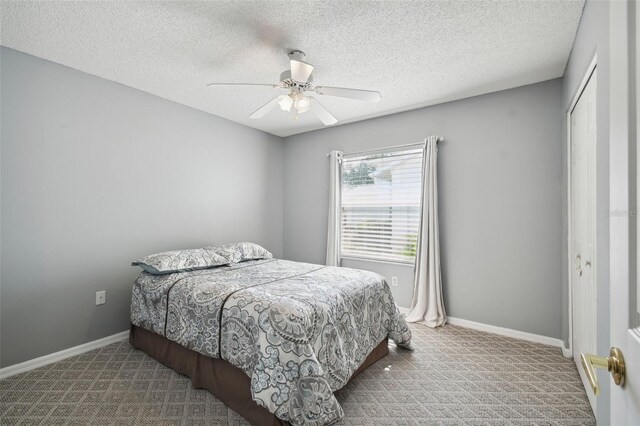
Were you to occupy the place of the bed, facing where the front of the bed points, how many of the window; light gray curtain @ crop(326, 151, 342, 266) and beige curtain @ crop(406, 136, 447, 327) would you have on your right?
0

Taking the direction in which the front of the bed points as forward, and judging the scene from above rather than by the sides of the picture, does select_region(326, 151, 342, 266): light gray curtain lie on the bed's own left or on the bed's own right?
on the bed's own left

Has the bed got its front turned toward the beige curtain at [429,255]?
no

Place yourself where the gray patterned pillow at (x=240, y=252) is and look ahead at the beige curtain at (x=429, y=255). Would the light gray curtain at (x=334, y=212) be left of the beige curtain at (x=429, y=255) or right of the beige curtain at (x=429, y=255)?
left

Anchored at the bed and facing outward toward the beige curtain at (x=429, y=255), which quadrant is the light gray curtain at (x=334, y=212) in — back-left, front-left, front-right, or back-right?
front-left

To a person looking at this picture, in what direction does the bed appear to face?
facing the viewer and to the right of the viewer

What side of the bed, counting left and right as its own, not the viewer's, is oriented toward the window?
left
